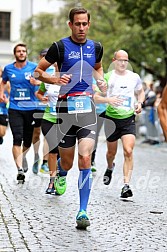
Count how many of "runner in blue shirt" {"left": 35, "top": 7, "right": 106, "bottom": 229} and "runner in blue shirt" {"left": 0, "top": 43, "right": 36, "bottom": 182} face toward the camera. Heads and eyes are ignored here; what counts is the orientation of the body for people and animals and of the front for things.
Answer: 2

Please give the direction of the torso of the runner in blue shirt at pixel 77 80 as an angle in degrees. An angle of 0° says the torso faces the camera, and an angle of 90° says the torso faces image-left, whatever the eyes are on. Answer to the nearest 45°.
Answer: approximately 0°

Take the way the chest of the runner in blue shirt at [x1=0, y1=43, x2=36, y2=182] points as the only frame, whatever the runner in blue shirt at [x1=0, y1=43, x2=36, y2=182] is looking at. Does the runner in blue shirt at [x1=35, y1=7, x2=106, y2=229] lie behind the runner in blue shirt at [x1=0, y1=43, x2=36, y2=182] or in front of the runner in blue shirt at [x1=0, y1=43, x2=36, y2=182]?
in front

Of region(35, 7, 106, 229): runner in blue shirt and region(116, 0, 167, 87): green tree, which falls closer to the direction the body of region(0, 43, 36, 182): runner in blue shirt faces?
the runner in blue shirt

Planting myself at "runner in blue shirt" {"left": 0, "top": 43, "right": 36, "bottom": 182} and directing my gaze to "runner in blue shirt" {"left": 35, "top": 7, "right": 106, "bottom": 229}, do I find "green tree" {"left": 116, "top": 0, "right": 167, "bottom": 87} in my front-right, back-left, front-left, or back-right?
back-left

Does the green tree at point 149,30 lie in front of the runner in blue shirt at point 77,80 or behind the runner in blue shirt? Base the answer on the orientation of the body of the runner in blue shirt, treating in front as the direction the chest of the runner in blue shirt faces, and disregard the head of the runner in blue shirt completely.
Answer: behind

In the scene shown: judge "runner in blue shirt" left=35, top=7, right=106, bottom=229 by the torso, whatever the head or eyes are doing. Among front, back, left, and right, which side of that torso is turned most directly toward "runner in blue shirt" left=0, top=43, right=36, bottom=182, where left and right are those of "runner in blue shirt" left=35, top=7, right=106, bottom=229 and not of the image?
back
